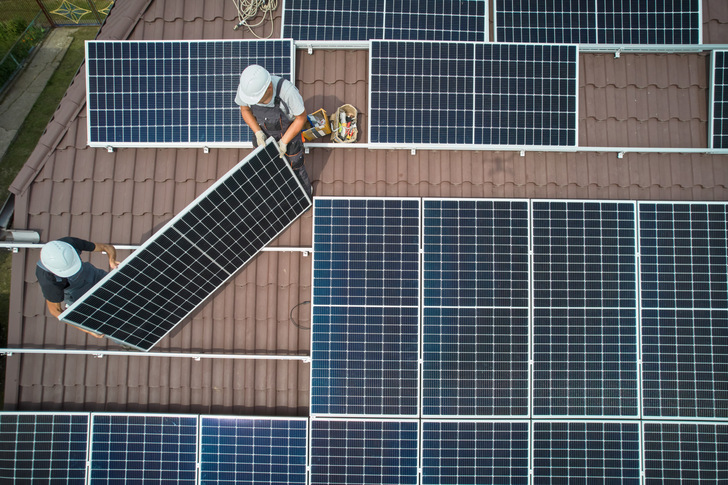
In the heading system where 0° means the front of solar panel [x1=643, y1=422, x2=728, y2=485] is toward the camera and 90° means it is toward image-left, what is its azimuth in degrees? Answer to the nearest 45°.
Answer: approximately 0°

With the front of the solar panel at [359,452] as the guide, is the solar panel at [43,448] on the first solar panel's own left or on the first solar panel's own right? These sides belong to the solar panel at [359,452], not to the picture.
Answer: on the first solar panel's own right

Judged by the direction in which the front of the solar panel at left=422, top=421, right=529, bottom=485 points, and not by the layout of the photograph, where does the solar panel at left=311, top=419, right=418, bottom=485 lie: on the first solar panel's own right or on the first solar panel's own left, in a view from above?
on the first solar panel's own right
